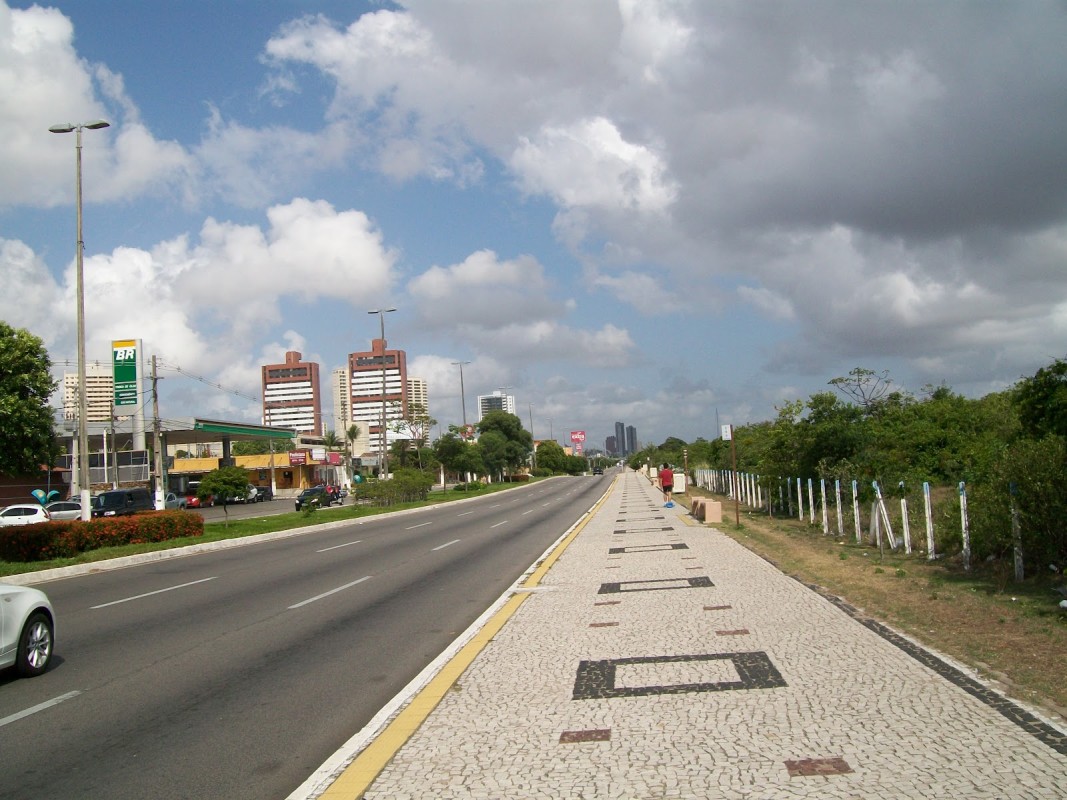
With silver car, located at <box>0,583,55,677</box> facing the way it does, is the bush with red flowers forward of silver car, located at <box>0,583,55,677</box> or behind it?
forward

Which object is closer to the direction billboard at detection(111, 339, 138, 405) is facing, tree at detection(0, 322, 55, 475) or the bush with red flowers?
the bush with red flowers

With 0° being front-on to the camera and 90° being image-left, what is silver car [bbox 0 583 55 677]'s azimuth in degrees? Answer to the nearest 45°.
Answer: approximately 225°

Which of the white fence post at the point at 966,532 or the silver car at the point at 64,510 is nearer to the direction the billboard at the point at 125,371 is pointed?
the white fence post

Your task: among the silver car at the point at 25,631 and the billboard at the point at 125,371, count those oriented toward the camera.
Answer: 1

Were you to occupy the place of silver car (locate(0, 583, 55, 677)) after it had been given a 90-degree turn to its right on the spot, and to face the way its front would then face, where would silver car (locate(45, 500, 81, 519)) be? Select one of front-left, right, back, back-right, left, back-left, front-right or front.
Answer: back-left

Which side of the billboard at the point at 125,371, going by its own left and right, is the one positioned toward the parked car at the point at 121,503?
front

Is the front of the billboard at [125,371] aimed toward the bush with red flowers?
yes

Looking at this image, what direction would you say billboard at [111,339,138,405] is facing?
toward the camera

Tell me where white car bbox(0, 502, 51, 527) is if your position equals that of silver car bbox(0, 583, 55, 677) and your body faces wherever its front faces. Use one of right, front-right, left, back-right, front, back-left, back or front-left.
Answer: front-left
